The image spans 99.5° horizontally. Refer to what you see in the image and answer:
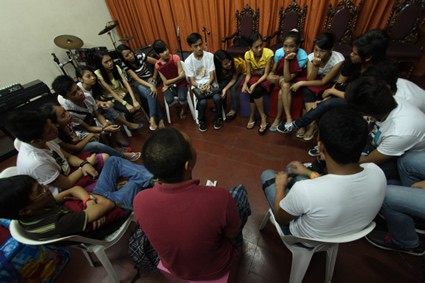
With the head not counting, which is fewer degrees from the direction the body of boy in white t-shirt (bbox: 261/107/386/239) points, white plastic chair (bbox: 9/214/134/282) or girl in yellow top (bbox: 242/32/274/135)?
the girl in yellow top

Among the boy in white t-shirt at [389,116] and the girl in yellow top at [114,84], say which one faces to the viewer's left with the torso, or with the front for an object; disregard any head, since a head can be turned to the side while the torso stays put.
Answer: the boy in white t-shirt

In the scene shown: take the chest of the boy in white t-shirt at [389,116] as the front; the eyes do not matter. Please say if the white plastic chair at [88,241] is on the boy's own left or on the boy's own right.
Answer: on the boy's own left

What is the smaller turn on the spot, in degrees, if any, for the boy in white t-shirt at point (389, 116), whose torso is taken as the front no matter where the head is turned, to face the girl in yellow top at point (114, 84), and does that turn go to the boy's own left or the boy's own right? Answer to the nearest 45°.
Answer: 0° — they already face them

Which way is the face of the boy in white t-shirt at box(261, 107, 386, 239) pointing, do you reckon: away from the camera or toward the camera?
away from the camera

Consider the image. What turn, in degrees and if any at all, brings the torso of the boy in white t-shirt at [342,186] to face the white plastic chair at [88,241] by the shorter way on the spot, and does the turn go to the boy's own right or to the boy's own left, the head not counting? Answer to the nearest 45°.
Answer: approximately 90° to the boy's own left

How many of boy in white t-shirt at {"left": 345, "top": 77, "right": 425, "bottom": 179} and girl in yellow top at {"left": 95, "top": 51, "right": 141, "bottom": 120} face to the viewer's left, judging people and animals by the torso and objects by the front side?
1

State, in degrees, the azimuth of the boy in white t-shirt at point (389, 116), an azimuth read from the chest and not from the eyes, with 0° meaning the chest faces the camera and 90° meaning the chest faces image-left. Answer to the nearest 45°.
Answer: approximately 90°
